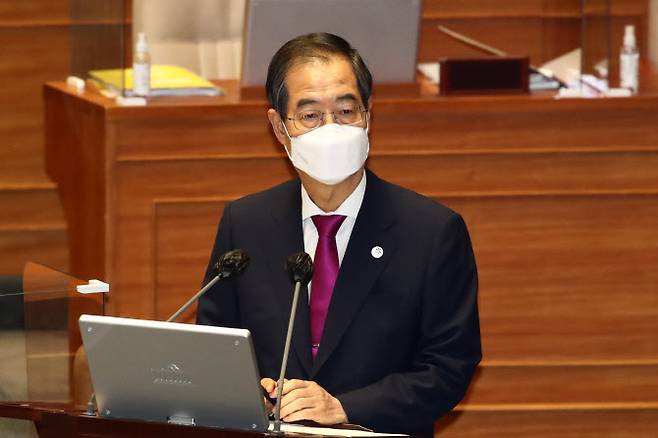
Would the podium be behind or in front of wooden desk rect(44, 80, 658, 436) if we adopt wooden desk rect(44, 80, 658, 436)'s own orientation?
in front

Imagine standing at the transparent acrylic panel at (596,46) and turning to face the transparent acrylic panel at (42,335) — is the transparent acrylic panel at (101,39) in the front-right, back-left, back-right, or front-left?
front-right

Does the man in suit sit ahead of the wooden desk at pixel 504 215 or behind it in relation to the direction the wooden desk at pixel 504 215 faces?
ahead

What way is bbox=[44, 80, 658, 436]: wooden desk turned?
toward the camera

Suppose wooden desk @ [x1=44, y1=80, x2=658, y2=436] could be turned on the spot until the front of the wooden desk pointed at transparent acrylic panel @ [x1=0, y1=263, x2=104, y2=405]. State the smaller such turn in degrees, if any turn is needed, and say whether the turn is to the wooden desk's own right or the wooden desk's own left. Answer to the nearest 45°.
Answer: approximately 45° to the wooden desk's own right

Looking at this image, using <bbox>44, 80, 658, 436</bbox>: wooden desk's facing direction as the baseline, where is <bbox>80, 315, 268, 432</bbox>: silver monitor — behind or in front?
in front
